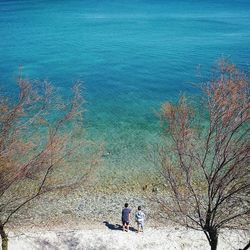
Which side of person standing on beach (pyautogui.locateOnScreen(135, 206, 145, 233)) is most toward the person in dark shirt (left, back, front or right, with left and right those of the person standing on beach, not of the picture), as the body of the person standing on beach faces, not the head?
left

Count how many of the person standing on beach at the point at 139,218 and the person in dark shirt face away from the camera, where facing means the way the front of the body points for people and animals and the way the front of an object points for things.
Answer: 2

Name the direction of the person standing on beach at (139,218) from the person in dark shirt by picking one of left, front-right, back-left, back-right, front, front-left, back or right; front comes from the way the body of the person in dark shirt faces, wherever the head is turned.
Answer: right

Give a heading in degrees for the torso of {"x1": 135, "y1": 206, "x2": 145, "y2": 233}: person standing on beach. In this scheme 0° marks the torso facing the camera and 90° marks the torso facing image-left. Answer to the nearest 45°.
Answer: approximately 180°

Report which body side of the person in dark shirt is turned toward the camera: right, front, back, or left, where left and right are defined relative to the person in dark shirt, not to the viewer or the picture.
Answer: back
